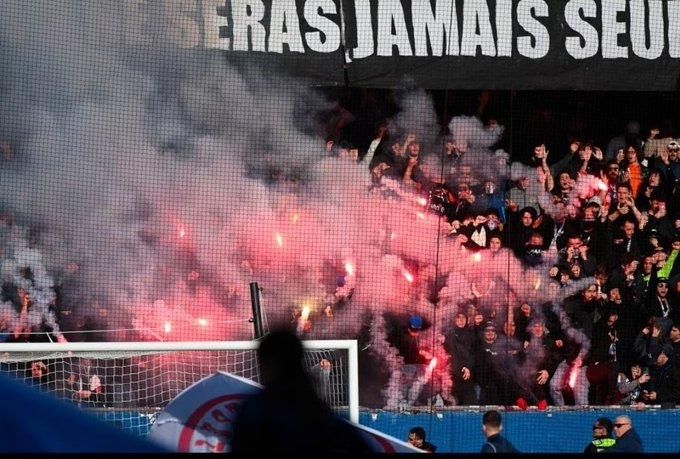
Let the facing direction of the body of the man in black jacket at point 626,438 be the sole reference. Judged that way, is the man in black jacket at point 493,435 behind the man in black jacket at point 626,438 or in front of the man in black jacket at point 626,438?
in front

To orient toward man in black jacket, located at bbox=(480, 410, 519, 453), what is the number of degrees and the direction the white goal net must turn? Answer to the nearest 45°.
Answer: approximately 45° to its left

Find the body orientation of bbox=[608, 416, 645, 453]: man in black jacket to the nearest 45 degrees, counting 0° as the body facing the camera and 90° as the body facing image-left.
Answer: approximately 45°

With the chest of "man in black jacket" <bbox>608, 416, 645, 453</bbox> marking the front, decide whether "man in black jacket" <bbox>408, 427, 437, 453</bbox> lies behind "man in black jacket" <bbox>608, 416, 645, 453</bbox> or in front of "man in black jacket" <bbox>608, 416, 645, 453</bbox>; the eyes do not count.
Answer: in front

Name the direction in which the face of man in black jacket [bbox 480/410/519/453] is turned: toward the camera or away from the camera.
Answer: away from the camera

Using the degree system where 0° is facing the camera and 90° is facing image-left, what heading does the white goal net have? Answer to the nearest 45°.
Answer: approximately 0°

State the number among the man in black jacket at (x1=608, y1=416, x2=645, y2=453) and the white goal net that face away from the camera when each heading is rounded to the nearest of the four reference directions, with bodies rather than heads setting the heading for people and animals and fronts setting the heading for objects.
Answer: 0
